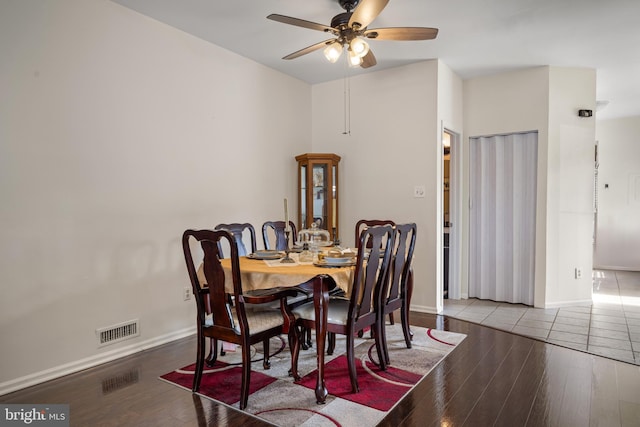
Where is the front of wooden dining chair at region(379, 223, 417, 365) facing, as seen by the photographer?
facing away from the viewer and to the left of the viewer

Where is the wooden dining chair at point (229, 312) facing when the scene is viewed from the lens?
facing away from the viewer and to the right of the viewer

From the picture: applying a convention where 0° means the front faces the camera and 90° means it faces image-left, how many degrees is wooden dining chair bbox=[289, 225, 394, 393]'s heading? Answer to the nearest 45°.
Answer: approximately 135°

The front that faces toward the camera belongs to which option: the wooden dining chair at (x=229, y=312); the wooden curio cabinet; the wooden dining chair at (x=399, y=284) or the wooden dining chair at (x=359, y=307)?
the wooden curio cabinet

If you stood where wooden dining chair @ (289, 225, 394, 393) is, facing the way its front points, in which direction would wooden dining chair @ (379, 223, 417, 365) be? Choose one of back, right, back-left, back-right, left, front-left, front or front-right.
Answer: right

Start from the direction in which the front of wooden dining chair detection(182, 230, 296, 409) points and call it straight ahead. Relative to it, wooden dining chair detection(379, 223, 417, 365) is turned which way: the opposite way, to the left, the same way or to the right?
to the left
